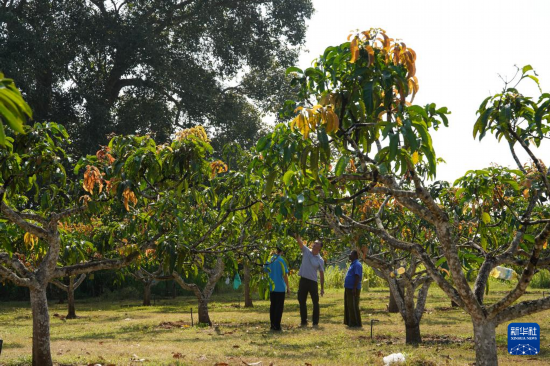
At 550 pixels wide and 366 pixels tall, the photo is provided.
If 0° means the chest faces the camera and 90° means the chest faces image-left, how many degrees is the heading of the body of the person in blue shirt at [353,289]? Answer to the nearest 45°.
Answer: approximately 90°

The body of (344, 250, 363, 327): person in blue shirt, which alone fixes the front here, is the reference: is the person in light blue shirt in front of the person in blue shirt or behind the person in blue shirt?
in front

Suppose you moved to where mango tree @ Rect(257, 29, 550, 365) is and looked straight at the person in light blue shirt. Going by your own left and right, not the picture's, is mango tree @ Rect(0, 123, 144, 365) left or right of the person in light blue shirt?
left

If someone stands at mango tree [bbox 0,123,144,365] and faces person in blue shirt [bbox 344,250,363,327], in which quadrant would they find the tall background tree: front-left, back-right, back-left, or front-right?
front-left

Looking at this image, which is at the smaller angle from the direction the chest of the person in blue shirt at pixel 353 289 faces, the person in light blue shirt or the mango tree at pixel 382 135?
the person in light blue shirt

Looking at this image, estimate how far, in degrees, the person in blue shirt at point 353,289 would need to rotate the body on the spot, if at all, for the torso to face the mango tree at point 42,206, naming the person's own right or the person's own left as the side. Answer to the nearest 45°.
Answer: approximately 45° to the person's own left

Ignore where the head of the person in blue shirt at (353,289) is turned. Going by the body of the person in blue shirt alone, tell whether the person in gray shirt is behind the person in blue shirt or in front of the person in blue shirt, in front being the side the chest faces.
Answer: in front
